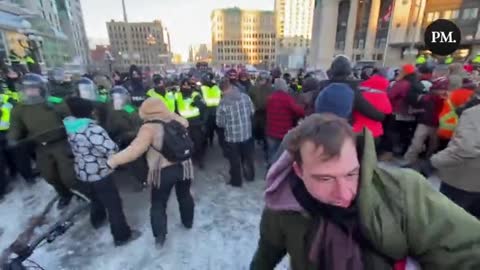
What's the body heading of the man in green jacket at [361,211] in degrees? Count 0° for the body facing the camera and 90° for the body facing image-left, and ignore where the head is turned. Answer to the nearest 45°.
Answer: approximately 0°

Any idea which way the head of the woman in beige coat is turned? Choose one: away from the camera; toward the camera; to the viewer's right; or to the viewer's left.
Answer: away from the camera

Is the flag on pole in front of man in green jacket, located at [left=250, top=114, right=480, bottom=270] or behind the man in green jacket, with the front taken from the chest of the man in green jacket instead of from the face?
behind

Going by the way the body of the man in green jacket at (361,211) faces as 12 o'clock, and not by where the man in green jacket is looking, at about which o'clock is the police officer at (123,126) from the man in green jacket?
The police officer is roughly at 4 o'clock from the man in green jacket.

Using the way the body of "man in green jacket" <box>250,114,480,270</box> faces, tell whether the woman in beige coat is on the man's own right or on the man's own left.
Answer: on the man's own right

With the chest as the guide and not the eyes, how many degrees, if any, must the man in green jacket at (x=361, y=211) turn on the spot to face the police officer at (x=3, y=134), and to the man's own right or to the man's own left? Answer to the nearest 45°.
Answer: approximately 90° to the man's own right

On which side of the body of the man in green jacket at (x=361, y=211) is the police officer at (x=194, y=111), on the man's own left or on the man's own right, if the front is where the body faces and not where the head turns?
on the man's own right

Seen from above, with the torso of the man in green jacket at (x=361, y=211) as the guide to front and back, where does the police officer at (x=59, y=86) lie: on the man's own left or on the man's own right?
on the man's own right
